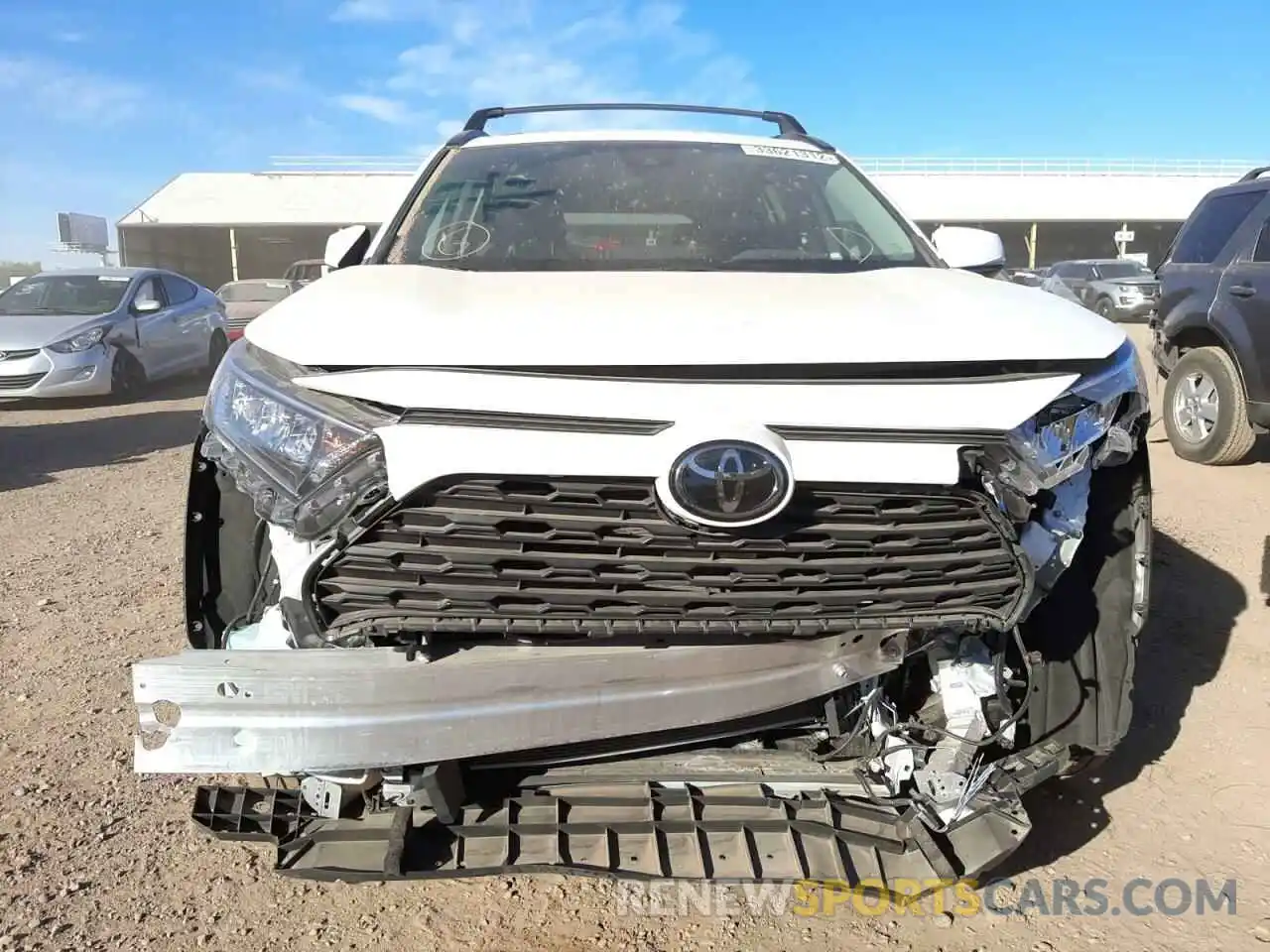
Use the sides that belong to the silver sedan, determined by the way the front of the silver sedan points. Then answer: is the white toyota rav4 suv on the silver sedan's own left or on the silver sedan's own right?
on the silver sedan's own left

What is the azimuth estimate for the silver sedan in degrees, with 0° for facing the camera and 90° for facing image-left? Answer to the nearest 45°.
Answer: approximately 45°

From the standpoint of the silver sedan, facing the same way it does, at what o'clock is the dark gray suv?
The dark gray suv is roughly at 9 o'clock from the silver sedan.
